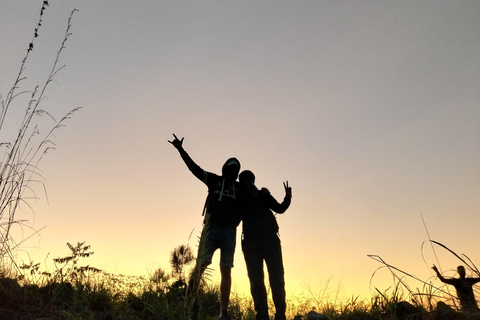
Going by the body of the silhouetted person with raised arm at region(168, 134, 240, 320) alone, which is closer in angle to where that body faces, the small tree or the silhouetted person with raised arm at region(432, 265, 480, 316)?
the silhouetted person with raised arm

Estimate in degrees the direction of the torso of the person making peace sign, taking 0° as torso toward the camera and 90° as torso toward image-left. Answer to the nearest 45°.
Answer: approximately 0°

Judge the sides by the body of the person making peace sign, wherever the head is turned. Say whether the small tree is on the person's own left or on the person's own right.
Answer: on the person's own right

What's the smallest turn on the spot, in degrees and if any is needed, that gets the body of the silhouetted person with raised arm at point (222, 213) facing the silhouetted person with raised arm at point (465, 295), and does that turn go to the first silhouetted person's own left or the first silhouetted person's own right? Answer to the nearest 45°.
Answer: approximately 135° to the first silhouetted person's own left
